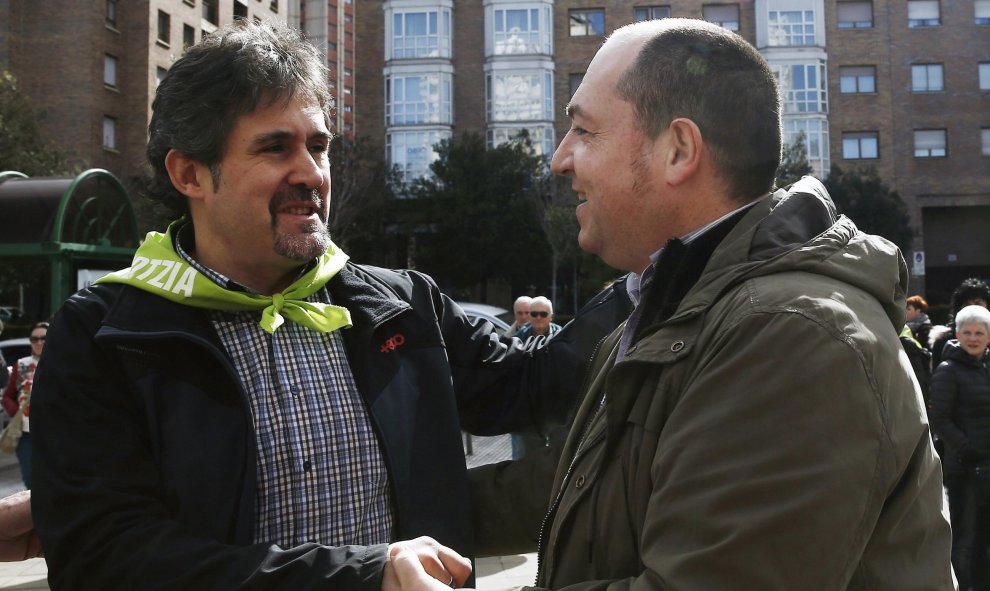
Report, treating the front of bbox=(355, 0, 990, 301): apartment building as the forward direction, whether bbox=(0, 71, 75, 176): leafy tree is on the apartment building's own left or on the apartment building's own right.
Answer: on the apartment building's own right

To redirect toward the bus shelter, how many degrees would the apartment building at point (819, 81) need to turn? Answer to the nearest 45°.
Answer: approximately 45° to its right

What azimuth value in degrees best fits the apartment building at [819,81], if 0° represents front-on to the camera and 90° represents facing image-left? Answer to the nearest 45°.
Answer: approximately 0°

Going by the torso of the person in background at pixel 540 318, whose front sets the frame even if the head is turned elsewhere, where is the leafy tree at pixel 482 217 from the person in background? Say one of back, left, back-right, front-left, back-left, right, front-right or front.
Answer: back

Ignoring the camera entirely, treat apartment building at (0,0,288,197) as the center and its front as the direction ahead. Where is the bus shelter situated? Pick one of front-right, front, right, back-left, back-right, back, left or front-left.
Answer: front-right

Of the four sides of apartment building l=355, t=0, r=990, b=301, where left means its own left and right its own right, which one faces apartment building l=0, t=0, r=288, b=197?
right

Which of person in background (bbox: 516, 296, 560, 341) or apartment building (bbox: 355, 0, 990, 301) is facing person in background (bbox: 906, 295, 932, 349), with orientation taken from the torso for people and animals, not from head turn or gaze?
the apartment building

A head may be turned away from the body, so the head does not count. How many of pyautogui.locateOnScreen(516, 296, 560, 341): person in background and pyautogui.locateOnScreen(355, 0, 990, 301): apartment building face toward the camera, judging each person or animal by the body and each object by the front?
2
